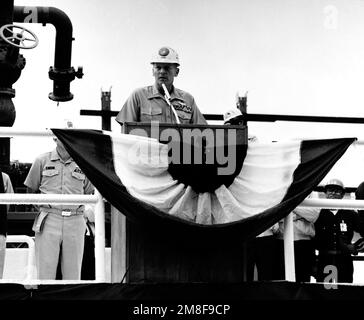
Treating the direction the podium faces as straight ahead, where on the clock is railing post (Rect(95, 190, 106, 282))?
The railing post is roughly at 3 o'clock from the podium.

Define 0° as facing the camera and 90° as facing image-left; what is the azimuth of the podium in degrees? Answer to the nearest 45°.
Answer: approximately 0°

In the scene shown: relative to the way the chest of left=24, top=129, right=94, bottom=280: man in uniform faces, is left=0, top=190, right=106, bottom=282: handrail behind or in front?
in front

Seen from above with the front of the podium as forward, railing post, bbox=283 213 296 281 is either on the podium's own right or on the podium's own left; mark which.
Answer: on the podium's own left

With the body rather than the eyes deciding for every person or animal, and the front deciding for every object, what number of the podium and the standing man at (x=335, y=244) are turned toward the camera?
2

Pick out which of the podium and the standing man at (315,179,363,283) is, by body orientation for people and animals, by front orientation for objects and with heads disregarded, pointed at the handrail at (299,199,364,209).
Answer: the standing man
